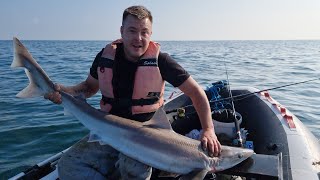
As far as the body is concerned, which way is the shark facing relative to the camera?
to the viewer's right
